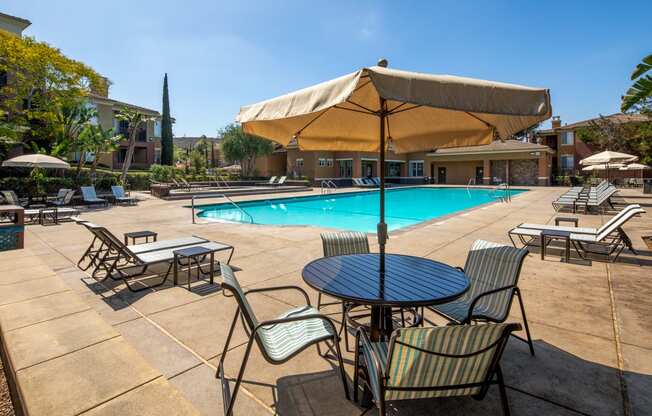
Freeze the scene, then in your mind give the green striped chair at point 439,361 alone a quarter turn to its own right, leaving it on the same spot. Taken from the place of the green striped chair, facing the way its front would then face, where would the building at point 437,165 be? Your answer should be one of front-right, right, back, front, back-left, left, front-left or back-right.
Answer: front-left

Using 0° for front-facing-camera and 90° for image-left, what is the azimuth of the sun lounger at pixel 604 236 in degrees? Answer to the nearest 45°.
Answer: approximately 90°

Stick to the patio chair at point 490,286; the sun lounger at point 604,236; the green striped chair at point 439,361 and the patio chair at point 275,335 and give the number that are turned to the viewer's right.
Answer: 1

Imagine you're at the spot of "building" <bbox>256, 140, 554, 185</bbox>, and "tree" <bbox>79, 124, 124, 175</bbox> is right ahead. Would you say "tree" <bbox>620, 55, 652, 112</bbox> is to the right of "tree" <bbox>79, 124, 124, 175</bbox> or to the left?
left

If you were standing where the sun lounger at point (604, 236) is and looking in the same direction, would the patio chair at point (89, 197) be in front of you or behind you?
in front

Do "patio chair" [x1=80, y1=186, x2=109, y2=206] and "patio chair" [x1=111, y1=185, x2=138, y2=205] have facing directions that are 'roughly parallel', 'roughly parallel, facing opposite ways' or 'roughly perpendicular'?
roughly parallel

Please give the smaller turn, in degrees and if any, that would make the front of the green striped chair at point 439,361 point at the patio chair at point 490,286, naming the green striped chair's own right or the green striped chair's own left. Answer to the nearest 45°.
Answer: approximately 45° to the green striped chair's own right

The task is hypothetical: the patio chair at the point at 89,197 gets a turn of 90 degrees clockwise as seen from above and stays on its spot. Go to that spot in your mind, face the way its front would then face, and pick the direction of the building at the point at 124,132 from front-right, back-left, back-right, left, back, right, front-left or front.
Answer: back-right

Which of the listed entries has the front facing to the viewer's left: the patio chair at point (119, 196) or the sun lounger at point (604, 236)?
the sun lounger

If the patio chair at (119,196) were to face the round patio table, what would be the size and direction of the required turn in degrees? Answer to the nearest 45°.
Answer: approximately 45° to its right

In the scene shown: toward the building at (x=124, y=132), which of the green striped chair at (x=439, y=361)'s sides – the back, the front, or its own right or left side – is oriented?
front
